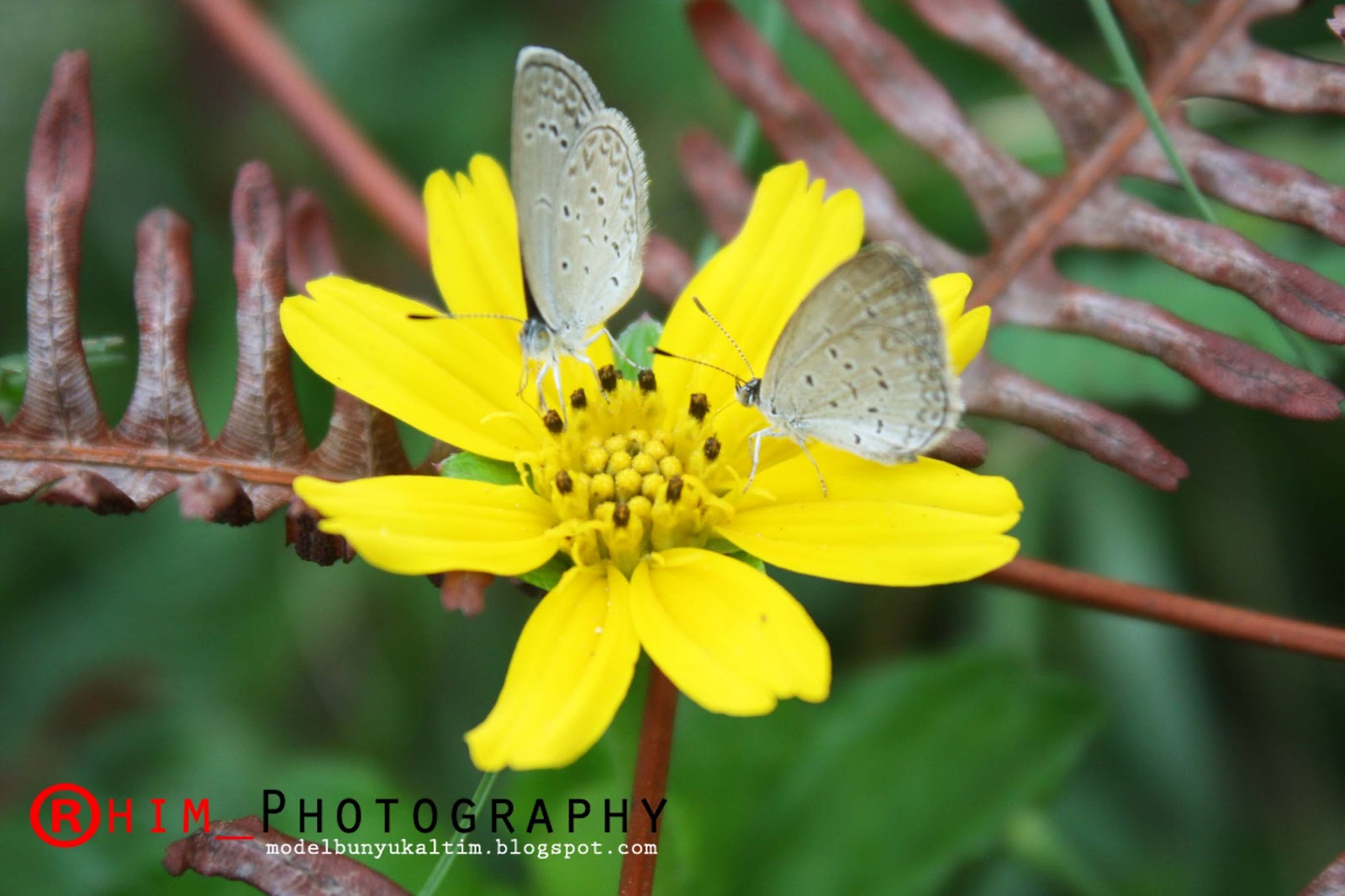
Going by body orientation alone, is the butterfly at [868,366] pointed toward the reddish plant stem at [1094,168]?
no

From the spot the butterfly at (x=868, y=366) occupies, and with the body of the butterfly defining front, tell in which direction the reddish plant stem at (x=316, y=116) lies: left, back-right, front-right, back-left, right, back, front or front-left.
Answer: front-right

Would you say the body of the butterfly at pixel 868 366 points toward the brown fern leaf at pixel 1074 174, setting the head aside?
no

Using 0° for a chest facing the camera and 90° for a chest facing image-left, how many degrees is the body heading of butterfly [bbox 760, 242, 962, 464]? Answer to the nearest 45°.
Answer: approximately 90°

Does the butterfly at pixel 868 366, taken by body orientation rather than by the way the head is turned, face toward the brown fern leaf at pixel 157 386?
yes
